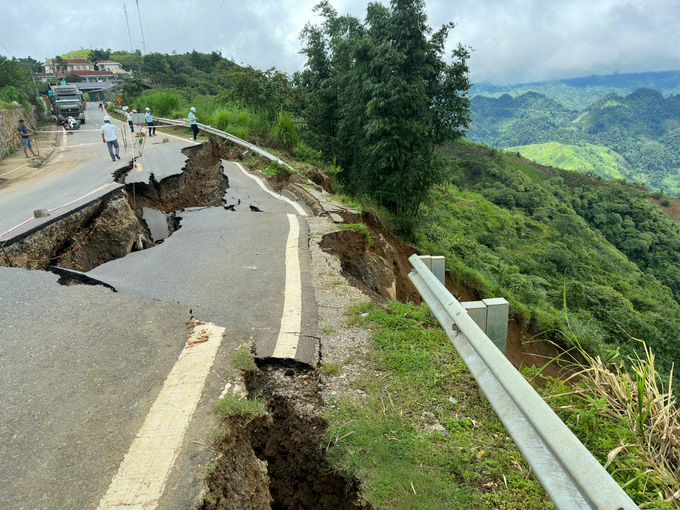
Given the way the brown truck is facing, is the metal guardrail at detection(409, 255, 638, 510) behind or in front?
in front

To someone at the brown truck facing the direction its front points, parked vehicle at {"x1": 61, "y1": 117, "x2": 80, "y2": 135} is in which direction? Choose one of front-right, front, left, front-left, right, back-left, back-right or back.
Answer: front

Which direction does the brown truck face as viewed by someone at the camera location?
facing the viewer

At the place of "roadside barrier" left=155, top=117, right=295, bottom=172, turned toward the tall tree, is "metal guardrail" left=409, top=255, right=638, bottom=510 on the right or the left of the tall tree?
right

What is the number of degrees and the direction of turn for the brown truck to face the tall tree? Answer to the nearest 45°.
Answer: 0° — it already faces it

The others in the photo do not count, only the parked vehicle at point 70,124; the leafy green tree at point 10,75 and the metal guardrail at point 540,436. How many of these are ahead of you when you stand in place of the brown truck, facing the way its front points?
2

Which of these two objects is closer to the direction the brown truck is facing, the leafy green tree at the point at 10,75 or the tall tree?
the tall tree

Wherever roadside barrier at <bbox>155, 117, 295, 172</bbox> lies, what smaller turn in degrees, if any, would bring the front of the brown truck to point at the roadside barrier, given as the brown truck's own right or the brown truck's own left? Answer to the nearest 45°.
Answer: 0° — it already faces it
